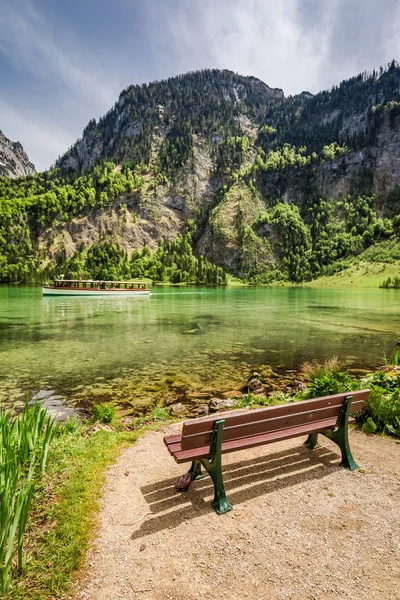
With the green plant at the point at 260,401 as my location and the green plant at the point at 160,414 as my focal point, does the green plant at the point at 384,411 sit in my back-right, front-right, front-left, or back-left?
back-left

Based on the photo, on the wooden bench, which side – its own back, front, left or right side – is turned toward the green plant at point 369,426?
right

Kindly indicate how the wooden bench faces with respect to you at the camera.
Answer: facing away from the viewer and to the left of the viewer

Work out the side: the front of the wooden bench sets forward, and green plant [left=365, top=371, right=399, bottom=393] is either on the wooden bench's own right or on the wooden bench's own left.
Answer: on the wooden bench's own right

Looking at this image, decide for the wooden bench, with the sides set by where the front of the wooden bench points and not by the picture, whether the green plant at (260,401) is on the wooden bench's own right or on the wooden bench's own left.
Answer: on the wooden bench's own right

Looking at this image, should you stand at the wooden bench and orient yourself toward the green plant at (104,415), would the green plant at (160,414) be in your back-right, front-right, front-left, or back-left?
front-right

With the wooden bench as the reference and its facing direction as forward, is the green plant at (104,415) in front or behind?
in front

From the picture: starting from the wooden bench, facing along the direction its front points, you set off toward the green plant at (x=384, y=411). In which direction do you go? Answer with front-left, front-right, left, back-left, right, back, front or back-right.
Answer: right
